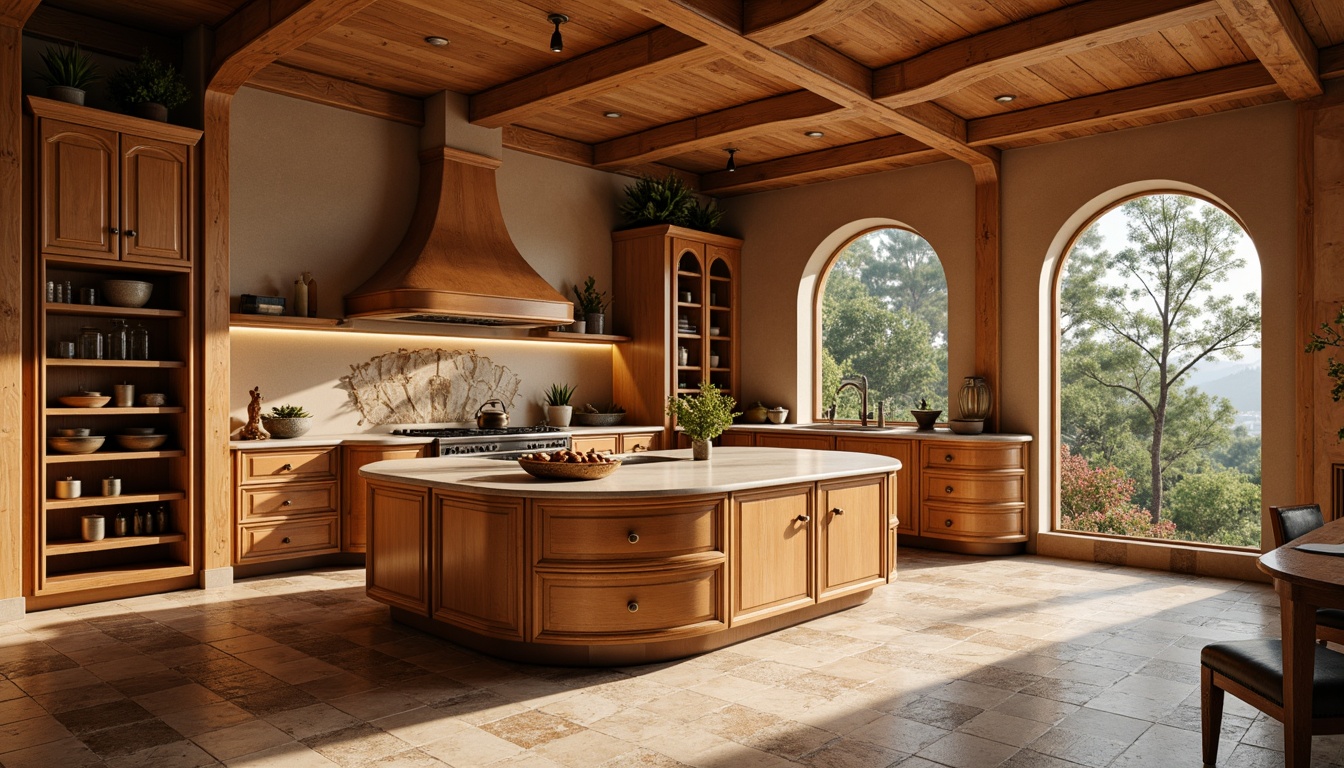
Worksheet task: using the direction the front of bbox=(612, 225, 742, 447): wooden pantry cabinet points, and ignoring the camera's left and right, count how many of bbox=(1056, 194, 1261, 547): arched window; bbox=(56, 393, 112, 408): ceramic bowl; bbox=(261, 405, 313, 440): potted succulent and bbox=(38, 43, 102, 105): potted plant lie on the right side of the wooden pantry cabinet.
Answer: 3

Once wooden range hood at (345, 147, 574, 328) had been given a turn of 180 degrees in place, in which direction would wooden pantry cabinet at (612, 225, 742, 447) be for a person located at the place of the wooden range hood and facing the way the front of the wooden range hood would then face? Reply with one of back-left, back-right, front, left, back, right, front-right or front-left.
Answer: right

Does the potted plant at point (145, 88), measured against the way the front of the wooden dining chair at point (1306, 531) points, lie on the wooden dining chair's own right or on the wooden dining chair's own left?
on the wooden dining chair's own right

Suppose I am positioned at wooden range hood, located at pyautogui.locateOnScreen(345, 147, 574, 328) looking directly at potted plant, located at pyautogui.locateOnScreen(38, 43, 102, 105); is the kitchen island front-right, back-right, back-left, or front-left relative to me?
front-left

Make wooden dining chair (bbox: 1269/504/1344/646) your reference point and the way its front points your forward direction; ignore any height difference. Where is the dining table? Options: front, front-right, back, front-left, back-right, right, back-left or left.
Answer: front-right

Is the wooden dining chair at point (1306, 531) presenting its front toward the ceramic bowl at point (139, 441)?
no

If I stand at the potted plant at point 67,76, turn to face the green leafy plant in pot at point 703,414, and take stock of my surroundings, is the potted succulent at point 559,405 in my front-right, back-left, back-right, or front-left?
front-left

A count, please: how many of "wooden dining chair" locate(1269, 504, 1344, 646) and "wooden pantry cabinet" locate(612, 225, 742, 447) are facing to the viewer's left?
0

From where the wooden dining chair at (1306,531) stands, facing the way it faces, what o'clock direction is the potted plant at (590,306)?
The potted plant is roughly at 5 o'clock from the wooden dining chair.

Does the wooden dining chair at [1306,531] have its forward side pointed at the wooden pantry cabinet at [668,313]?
no

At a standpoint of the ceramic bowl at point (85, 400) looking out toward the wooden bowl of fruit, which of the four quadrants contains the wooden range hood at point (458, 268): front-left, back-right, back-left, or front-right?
front-left

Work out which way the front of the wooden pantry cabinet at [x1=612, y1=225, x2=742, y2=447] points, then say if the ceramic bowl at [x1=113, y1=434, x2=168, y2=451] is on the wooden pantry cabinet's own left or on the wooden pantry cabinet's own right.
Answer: on the wooden pantry cabinet's own right

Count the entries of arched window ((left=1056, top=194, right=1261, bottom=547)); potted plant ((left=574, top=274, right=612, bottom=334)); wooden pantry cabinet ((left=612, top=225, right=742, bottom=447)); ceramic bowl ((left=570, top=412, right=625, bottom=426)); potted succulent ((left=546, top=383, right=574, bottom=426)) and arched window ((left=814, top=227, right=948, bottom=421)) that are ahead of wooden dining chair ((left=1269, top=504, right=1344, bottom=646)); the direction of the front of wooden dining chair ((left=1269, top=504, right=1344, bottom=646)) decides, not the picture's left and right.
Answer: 0

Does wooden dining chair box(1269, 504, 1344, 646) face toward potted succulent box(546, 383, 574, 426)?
no

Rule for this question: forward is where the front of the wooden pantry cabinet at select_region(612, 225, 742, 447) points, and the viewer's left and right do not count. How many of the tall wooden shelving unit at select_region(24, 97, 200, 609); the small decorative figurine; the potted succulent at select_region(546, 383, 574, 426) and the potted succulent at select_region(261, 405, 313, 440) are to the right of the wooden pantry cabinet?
4

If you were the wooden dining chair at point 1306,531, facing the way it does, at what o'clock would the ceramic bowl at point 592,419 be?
The ceramic bowl is roughly at 5 o'clock from the wooden dining chair.

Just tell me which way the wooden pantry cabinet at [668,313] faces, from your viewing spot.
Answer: facing the viewer and to the right of the viewer

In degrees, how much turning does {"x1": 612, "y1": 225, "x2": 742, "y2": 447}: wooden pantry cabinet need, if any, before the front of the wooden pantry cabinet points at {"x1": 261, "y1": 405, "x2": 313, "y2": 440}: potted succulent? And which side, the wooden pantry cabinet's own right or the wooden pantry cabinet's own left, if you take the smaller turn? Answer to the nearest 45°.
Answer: approximately 90° to the wooden pantry cabinet's own right

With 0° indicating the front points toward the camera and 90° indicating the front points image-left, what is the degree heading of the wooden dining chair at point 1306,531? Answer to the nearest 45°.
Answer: approximately 315°

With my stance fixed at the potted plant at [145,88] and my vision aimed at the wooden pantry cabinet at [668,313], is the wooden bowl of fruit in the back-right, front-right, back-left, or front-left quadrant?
front-right

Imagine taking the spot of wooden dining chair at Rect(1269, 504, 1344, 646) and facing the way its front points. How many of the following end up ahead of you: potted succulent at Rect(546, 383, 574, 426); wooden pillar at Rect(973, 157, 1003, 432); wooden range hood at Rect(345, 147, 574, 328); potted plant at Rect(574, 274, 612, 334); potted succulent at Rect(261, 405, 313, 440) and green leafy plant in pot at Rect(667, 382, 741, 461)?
0
